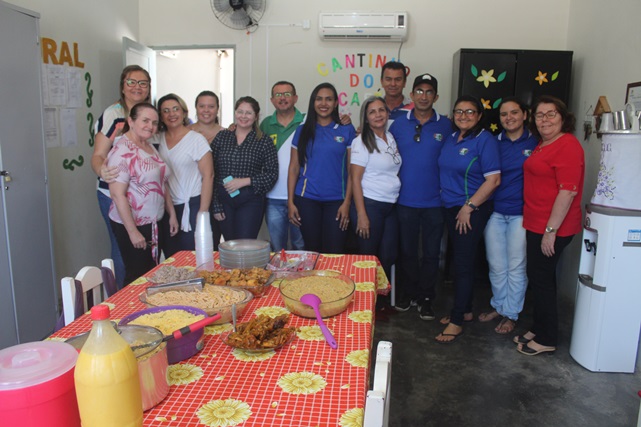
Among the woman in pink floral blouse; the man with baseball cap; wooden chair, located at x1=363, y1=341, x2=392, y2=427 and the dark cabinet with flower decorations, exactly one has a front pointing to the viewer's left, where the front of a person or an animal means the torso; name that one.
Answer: the wooden chair

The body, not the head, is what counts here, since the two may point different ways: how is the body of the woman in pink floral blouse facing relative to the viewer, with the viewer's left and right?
facing the viewer and to the right of the viewer

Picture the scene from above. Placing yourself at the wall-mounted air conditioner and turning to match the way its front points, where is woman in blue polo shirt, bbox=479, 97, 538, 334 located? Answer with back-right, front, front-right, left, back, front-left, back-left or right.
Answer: front-left

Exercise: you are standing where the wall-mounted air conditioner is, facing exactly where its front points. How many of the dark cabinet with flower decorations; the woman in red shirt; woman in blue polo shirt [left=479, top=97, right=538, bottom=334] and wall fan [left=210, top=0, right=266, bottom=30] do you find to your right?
1

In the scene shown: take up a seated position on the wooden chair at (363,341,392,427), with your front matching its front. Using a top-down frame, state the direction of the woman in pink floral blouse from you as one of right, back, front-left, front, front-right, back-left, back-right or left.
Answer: front-right

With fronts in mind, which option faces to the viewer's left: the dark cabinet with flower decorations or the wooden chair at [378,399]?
the wooden chair

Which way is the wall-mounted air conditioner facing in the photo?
toward the camera

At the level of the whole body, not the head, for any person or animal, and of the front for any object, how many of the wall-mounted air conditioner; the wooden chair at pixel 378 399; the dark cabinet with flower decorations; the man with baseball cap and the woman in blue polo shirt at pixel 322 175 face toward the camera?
4

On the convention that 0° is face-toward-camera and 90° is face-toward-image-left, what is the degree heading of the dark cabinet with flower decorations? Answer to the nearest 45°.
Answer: approximately 0°

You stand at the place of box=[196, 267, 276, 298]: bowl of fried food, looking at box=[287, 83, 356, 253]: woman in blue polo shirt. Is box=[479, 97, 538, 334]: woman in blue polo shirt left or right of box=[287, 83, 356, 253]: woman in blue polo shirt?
right

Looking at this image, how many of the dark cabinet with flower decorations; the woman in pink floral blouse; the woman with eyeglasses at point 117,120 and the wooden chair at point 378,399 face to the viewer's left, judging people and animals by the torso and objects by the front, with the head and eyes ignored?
1

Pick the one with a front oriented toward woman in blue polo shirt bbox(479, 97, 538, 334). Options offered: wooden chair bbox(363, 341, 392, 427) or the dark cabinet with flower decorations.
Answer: the dark cabinet with flower decorations

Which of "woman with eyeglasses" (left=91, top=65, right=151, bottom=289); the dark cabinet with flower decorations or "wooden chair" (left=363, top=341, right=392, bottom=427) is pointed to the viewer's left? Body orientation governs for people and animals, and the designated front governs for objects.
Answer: the wooden chair

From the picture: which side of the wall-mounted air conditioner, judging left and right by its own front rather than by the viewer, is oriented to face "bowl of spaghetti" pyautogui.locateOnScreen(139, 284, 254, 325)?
front

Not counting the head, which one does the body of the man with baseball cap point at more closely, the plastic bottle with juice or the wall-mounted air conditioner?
the plastic bottle with juice

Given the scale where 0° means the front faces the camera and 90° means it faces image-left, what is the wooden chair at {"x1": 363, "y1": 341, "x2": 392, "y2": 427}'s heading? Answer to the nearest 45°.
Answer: approximately 90°
